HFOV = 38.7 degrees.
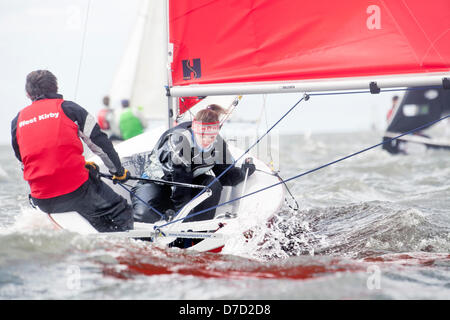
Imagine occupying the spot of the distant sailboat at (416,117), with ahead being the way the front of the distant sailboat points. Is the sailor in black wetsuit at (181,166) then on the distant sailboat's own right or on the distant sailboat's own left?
on the distant sailboat's own left

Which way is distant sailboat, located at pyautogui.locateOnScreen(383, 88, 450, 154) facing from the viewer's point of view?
to the viewer's left
